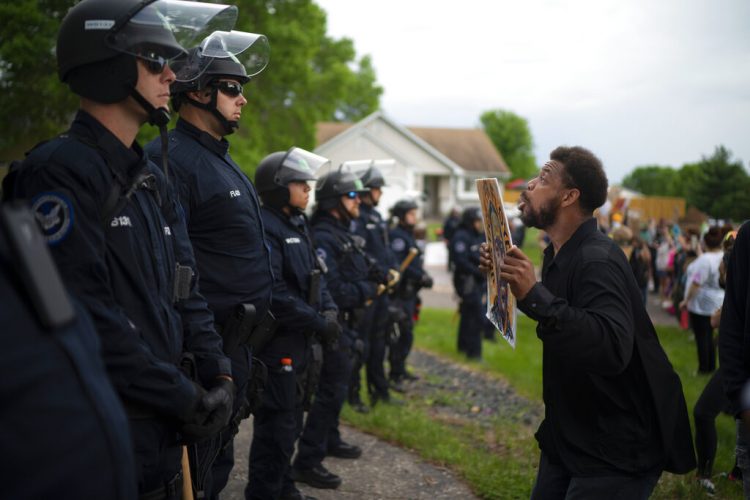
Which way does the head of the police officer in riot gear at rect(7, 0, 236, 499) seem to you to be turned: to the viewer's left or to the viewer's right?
to the viewer's right

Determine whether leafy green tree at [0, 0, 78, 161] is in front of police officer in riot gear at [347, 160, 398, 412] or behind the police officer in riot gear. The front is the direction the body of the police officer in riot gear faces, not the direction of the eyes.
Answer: behind

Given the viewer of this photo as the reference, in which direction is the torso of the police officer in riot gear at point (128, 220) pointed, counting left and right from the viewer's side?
facing the viewer and to the right of the viewer

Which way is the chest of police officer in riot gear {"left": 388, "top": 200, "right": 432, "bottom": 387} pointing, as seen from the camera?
to the viewer's right

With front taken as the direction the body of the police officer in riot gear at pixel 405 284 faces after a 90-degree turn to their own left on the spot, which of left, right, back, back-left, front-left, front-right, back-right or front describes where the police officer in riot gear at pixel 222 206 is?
back

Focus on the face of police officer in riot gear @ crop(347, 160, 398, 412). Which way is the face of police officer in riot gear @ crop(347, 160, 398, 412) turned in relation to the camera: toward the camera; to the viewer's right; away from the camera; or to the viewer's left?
to the viewer's right

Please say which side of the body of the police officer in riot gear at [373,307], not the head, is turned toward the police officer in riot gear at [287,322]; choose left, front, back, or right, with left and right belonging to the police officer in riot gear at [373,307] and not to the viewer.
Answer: right

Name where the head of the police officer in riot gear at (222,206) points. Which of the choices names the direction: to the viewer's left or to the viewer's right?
to the viewer's right

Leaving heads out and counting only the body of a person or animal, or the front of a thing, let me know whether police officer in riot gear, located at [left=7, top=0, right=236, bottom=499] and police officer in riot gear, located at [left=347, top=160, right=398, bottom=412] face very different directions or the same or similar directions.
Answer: same or similar directions

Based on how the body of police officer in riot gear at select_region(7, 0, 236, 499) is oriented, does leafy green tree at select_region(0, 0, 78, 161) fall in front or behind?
behind

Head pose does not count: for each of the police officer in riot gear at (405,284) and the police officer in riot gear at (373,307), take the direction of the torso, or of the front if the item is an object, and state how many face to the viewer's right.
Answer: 2

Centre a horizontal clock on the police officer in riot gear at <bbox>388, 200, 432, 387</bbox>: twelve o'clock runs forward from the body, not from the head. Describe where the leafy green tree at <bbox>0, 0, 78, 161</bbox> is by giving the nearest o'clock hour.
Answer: The leafy green tree is roughly at 6 o'clock from the police officer in riot gear.

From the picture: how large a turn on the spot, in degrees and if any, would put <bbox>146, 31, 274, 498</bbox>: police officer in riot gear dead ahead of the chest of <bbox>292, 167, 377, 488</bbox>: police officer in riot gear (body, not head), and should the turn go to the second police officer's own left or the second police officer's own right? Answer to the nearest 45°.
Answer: approximately 90° to the second police officer's own right

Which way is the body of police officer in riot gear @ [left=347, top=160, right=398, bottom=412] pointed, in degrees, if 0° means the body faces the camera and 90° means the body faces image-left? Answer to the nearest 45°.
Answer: approximately 270°

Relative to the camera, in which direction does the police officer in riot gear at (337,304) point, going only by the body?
to the viewer's right

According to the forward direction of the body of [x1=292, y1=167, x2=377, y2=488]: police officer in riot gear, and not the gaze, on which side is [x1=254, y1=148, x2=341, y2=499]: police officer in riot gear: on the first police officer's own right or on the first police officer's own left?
on the first police officer's own right
